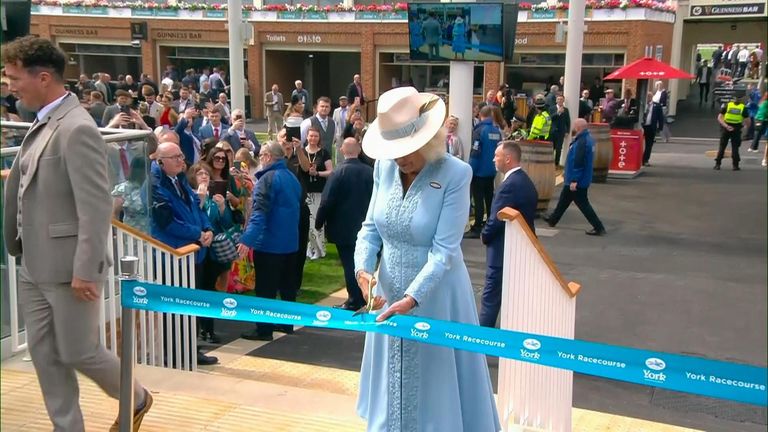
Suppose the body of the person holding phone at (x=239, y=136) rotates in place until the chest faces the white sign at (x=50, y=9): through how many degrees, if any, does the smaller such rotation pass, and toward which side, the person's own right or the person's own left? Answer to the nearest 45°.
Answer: approximately 180°

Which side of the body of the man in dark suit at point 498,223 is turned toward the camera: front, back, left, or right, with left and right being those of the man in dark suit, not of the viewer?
left

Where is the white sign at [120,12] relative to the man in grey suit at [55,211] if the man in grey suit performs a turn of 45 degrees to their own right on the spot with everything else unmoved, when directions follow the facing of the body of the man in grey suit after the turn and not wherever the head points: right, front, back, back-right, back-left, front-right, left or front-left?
front-right

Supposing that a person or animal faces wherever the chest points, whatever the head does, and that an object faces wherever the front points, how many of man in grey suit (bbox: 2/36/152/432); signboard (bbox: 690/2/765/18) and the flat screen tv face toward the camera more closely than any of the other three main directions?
2

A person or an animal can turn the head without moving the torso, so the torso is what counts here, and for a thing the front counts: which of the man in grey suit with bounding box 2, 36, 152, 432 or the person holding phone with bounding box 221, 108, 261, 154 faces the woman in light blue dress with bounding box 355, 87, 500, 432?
the person holding phone

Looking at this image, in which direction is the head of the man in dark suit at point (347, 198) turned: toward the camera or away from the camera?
away from the camera

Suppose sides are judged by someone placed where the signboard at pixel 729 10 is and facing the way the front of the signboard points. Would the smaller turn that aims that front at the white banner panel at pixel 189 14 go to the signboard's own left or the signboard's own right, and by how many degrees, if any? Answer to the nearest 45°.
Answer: approximately 135° to the signboard's own right

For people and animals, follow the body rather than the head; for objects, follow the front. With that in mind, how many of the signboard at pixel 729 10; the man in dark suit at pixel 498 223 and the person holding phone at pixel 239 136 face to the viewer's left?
1

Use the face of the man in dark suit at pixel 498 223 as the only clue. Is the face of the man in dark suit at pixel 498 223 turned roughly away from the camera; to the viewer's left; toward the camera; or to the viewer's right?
to the viewer's left

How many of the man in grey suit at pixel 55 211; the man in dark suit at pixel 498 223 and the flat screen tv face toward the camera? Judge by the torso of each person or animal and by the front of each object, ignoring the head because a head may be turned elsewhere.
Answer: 1

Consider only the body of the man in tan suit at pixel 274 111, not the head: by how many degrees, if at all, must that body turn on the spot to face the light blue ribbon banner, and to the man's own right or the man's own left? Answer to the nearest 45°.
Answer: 0° — they already face it
